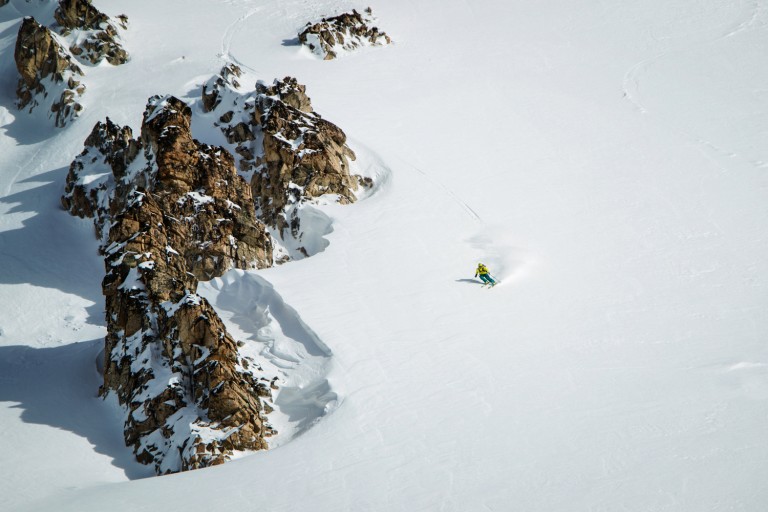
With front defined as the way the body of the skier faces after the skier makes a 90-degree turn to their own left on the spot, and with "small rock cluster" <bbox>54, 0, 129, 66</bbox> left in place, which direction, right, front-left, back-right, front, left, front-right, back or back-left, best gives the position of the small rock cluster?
back

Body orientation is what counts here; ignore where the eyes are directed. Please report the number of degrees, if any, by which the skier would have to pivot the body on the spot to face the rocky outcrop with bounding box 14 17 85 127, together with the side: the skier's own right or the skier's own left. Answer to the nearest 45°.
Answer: approximately 90° to the skier's own right

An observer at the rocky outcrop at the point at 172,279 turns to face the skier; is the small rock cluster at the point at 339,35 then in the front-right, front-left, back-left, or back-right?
front-left

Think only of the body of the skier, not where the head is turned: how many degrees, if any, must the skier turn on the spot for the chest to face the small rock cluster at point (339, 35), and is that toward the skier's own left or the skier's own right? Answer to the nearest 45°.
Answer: approximately 90° to the skier's own right

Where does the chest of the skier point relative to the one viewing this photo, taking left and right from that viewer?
facing the viewer and to the left of the viewer
